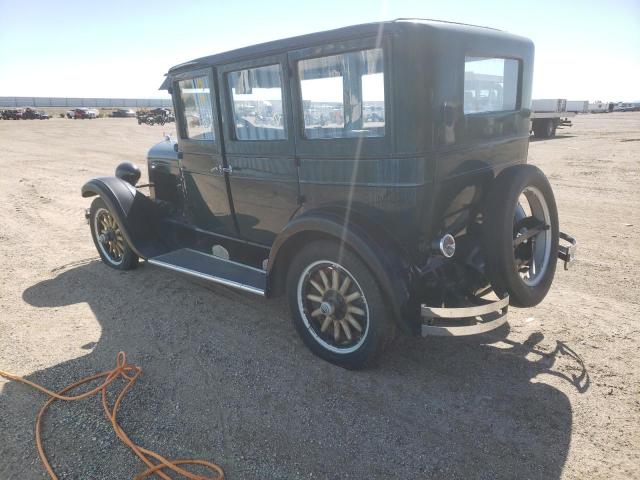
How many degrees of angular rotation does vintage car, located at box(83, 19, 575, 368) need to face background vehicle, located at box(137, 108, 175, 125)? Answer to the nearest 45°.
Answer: approximately 45° to its right

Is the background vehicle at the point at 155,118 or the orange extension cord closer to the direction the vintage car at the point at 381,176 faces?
the background vehicle

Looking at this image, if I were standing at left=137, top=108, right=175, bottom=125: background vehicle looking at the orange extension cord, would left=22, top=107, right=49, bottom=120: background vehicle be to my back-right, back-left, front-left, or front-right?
back-right

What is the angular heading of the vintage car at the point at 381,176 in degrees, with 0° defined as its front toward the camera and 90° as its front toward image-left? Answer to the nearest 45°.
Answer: approximately 135°

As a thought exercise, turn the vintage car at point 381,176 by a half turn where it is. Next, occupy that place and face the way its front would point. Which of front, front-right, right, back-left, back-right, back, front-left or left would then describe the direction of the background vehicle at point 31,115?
back

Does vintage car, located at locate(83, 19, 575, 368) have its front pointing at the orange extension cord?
no

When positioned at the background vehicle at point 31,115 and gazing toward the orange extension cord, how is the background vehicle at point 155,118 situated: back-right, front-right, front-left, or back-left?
front-left
